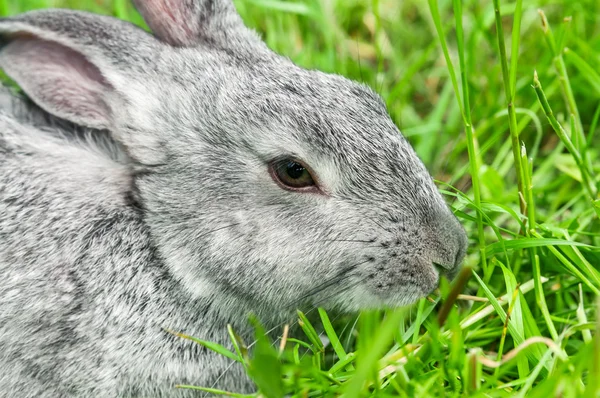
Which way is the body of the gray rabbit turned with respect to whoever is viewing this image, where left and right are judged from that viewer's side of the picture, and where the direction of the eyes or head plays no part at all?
facing to the right of the viewer
